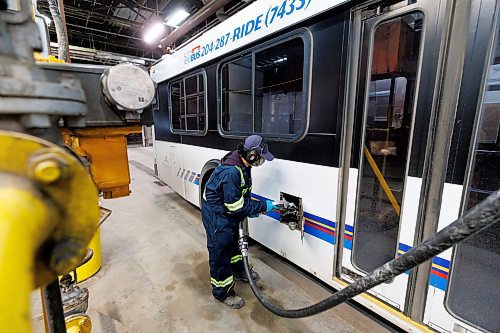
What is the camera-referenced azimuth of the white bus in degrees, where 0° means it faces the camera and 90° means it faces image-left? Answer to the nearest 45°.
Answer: approximately 315°

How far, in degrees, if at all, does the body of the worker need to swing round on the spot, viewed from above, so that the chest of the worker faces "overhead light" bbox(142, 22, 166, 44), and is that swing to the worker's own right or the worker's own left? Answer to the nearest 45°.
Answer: approximately 135° to the worker's own left

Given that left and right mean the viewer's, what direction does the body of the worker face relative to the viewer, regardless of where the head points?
facing to the right of the viewer

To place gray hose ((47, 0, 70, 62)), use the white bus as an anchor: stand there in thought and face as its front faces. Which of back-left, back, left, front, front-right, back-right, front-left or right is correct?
back-right

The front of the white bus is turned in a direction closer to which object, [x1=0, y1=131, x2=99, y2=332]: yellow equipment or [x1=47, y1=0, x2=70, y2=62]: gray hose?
the yellow equipment

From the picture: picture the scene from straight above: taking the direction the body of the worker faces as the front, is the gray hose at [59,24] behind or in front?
behind

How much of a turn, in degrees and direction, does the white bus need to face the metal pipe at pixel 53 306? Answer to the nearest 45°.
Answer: approximately 90° to its right

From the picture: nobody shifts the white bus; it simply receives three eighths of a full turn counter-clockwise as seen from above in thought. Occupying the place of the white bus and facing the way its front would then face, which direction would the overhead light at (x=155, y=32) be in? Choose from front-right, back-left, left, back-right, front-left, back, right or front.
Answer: front-left

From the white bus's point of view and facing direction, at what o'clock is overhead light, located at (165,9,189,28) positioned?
The overhead light is roughly at 6 o'clock from the white bus.
